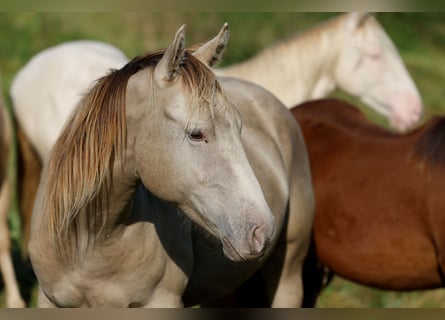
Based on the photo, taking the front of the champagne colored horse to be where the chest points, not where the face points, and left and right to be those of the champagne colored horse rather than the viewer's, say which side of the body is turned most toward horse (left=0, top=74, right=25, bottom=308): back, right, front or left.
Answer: right

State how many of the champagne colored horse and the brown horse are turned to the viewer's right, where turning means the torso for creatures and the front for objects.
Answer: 1

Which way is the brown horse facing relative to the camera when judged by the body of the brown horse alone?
to the viewer's right

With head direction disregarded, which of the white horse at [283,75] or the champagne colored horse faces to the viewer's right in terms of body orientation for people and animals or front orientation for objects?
the white horse

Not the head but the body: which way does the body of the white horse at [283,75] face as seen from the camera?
to the viewer's right

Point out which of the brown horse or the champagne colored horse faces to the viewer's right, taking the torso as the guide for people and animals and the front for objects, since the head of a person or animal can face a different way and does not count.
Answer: the brown horse

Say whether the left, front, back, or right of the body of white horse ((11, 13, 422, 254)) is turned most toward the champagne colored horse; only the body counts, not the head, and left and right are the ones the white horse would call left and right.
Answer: right

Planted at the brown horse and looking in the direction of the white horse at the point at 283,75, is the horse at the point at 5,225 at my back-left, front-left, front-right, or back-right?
front-left

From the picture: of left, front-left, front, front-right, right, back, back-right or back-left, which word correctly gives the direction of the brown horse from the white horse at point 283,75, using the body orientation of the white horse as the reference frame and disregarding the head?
right
